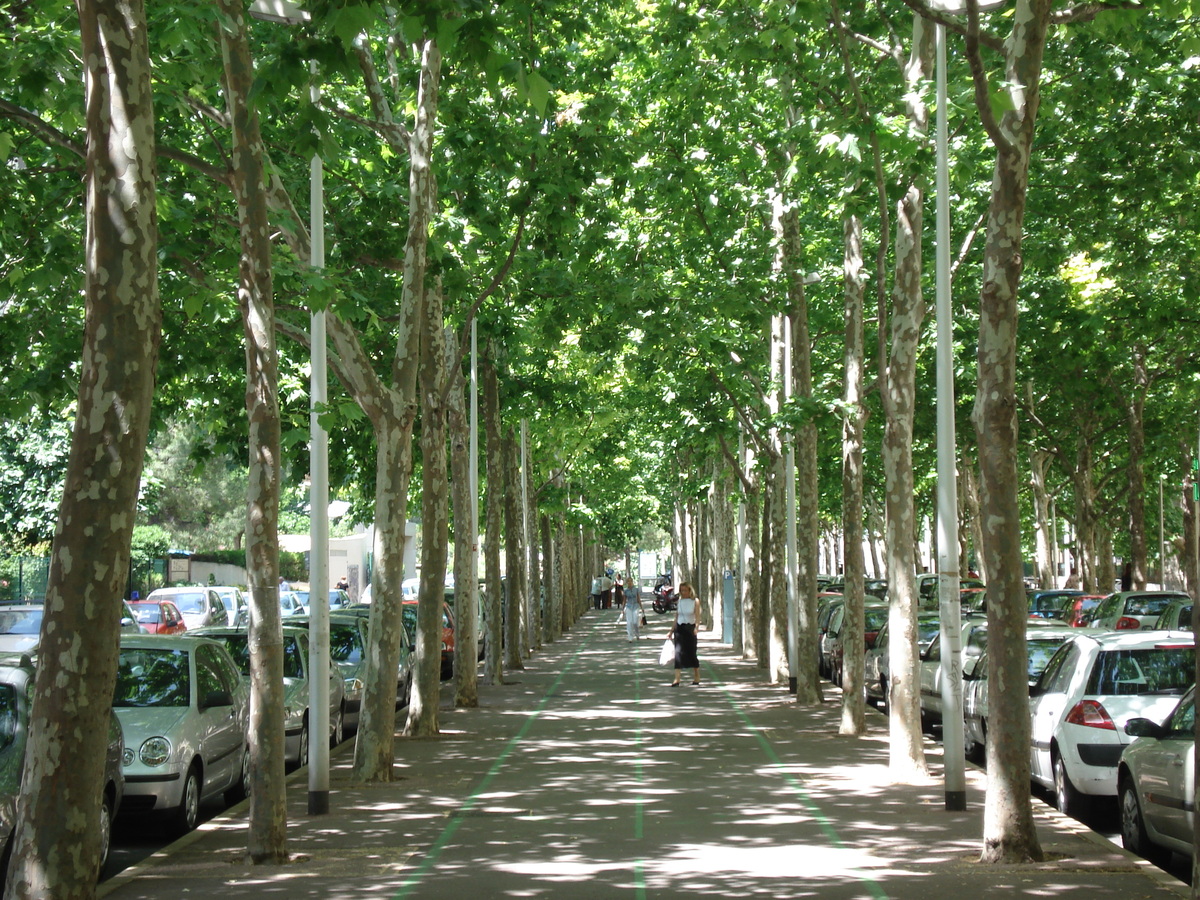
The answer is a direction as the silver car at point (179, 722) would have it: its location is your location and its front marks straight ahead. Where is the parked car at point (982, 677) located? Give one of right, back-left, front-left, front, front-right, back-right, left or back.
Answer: back-left

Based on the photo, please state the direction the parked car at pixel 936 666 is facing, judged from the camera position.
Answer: facing away from the viewer and to the left of the viewer

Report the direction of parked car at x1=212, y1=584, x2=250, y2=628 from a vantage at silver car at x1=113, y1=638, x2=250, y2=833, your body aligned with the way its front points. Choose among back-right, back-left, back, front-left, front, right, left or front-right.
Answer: back-right

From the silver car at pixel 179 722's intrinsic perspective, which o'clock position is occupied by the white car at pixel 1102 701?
the white car at pixel 1102 701 is roughly at 8 o'clock from the silver car at pixel 179 722.

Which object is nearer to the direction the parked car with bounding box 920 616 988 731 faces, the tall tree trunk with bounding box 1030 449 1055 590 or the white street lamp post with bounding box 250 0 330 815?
the tall tree trunk

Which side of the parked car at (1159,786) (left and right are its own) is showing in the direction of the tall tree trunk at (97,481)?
left
